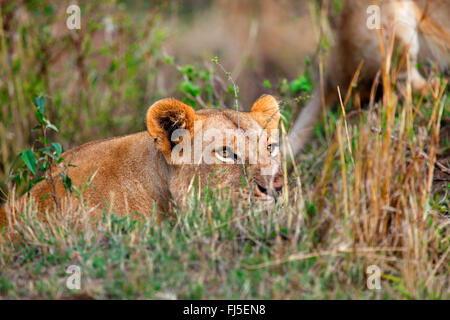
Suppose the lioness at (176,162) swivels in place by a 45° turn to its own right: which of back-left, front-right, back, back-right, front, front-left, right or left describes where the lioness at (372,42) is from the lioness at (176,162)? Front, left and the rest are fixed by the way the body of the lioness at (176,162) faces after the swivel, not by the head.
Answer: back-left

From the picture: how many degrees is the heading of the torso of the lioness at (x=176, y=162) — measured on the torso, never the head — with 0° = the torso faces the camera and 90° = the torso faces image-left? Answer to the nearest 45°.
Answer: approximately 315°
